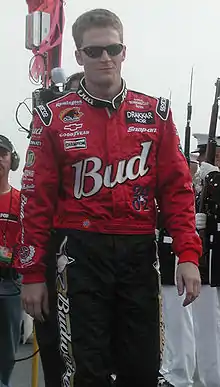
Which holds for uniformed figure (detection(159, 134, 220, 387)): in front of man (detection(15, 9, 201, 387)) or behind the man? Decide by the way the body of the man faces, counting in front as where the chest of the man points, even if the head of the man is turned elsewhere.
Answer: behind

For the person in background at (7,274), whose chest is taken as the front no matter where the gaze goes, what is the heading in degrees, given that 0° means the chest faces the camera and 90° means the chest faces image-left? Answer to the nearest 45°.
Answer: approximately 0°

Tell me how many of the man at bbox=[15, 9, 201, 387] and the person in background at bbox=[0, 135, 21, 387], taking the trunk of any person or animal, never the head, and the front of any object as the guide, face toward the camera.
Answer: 2

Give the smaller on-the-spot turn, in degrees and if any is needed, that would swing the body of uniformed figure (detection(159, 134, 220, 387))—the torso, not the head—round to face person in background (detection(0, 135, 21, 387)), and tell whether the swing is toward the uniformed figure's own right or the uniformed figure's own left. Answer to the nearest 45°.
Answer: approximately 45° to the uniformed figure's own right

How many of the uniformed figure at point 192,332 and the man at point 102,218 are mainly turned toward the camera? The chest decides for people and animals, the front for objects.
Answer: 2
